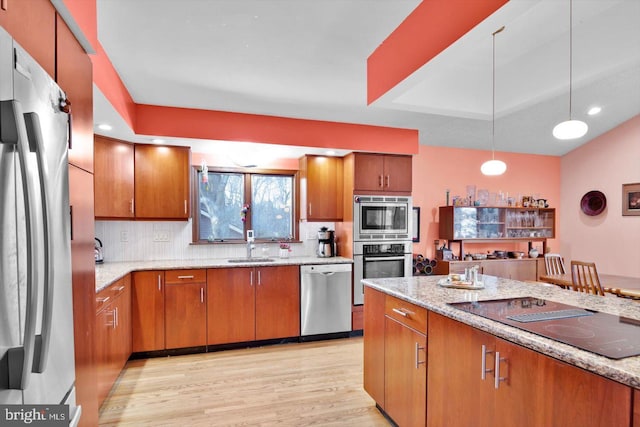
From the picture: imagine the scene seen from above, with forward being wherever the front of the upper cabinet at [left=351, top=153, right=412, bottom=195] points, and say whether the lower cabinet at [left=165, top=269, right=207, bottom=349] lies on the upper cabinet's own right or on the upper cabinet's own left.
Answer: on the upper cabinet's own right

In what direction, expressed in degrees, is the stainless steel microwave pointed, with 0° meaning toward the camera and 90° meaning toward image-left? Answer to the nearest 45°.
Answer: approximately 0°

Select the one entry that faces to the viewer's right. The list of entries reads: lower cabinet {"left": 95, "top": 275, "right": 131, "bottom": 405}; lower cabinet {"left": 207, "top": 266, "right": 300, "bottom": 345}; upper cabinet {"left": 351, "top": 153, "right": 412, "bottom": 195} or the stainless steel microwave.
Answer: lower cabinet {"left": 95, "top": 275, "right": 131, "bottom": 405}

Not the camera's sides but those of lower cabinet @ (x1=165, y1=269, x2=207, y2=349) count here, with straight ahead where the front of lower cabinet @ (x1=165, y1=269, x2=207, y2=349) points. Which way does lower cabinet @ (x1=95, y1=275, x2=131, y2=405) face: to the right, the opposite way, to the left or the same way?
to the left

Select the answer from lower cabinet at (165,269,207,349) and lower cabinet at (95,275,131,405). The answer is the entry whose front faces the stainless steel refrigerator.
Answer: lower cabinet at (165,269,207,349)

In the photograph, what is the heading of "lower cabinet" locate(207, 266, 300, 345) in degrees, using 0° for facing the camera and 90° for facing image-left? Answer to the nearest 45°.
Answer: approximately 0°

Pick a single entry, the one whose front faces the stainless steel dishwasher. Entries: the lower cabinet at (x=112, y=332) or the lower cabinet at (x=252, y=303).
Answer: the lower cabinet at (x=112, y=332)
